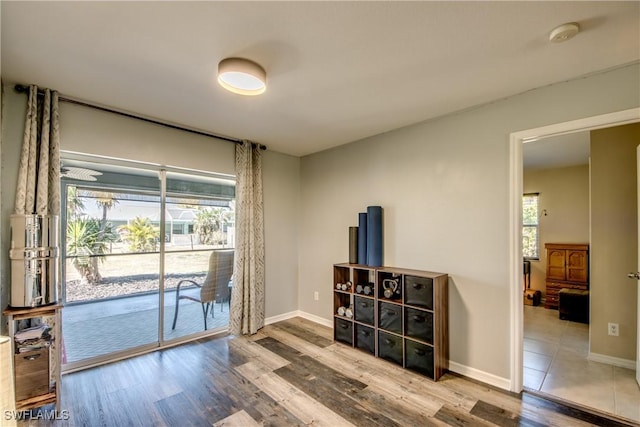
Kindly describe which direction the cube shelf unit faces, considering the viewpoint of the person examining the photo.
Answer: facing the viewer and to the left of the viewer

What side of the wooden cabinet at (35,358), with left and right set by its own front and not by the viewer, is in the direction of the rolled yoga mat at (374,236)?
left

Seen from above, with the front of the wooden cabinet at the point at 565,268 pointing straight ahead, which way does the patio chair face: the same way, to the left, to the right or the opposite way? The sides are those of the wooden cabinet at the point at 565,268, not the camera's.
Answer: to the right

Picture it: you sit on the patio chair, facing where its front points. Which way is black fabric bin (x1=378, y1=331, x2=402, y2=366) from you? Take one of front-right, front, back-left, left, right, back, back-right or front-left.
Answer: back

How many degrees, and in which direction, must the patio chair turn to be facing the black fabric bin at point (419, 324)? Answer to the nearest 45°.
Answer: approximately 180°

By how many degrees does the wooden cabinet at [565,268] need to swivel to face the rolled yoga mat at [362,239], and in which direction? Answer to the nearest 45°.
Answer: approximately 45° to its right

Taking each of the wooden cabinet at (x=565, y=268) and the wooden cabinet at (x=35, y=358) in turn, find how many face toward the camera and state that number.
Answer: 2

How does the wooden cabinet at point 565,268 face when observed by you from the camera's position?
facing the viewer

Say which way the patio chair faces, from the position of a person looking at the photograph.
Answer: facing away from the viewer and to the left of the viewer

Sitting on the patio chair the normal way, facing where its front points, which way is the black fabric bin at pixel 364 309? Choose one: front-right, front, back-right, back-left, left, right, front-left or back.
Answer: back

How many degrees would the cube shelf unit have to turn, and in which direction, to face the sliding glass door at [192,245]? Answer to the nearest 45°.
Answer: approximately 45° to its right

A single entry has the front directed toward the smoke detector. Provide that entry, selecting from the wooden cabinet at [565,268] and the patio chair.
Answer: the wooden cabinet
